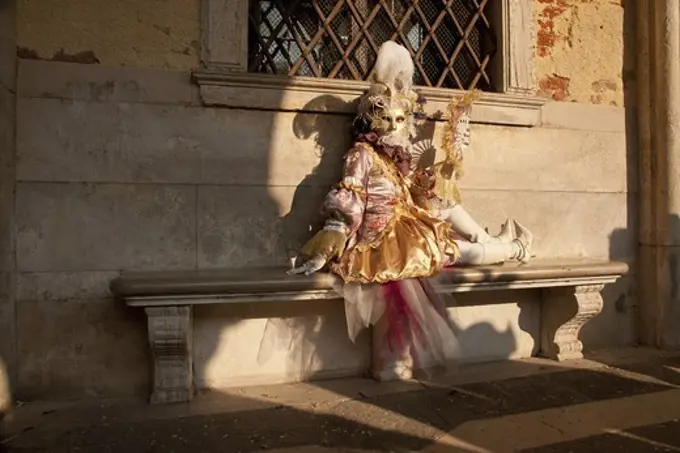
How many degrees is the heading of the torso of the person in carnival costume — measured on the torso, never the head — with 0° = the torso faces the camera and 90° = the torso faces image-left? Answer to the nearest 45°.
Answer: approximately 315°
